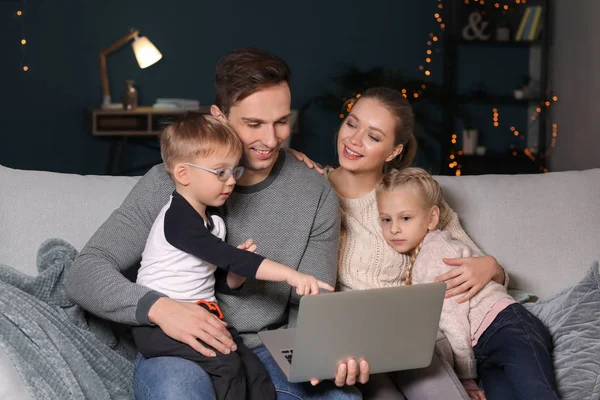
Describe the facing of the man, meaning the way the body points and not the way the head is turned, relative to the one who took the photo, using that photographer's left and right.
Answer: facing the viewer

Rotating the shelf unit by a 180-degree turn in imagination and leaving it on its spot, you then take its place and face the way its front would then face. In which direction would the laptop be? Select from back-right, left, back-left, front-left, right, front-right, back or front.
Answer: back

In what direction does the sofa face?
toward the camera

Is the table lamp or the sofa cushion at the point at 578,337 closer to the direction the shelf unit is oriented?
the sofa cushion

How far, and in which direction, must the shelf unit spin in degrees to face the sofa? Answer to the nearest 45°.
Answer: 0° — it already faces it

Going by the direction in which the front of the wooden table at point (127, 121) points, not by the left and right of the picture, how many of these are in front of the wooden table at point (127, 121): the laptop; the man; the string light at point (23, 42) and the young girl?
3

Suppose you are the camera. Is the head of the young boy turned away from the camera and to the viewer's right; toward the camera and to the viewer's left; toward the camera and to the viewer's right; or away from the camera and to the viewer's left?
toward the camera and to the viewer's right

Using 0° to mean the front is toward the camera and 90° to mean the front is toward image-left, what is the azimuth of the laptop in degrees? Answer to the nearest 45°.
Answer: approximately 135°

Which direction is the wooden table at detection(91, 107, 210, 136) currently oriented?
toward the camera

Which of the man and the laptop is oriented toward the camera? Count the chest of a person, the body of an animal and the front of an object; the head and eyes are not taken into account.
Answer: the man

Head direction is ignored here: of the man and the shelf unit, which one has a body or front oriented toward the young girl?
the shelf unit

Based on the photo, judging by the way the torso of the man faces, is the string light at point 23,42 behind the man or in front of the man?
behind

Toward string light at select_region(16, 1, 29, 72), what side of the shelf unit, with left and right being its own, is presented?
right

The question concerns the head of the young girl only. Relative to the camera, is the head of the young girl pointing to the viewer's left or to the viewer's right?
to the viewer's left

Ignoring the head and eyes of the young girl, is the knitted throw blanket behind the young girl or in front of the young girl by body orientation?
in front

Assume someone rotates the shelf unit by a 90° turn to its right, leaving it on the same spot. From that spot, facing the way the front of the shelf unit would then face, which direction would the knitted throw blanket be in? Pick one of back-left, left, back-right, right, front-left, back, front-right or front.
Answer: left
